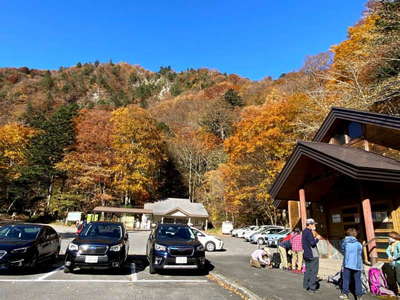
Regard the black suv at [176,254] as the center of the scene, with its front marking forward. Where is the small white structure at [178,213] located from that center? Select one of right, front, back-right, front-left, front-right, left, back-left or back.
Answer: back

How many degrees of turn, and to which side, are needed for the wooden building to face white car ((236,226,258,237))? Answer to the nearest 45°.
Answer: approximately 90° to its right

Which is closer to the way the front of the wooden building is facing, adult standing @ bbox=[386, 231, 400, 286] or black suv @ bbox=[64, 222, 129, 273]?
the black suv

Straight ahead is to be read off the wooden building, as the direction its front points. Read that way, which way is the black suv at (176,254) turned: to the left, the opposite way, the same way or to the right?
to the left

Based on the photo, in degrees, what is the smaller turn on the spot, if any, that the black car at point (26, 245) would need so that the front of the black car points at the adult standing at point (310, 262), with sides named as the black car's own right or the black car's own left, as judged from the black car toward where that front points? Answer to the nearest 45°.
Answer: approximately 90° to the black car's own left

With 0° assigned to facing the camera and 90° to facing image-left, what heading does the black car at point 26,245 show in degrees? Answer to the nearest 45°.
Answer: approximately 45°

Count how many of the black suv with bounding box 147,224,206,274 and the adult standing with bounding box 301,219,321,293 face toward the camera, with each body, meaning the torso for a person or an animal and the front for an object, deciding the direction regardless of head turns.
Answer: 1
